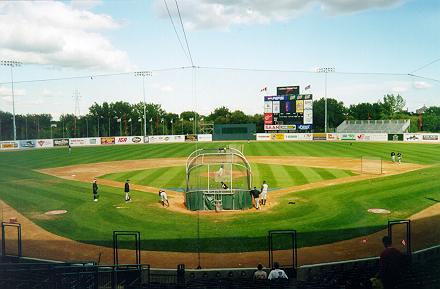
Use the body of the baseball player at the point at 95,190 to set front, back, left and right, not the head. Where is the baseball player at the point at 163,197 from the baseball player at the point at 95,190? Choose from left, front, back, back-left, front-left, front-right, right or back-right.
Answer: front-right

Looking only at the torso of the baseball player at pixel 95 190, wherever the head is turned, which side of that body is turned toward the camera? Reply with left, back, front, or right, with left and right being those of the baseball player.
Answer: right

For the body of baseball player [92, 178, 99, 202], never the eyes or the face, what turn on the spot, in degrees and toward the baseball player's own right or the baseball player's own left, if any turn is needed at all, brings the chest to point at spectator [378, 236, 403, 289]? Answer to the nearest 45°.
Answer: approximately 90° to the baseball player's own right

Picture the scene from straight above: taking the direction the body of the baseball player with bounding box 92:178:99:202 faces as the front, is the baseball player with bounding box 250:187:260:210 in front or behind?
in front
